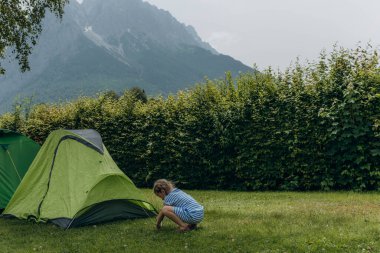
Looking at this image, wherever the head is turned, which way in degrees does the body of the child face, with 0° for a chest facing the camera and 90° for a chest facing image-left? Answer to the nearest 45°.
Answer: approximately 90°

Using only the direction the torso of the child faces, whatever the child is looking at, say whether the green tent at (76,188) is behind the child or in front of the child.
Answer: in front

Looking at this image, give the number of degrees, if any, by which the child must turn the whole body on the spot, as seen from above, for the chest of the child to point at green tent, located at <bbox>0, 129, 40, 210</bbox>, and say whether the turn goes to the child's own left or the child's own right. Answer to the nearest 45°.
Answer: approximately 45° to the child's own right

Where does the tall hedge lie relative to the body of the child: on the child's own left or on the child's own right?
on the child's own right

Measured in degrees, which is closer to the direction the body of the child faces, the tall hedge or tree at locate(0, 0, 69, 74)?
the tree

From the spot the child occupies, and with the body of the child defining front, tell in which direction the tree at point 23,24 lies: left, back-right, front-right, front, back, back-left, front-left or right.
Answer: front-right

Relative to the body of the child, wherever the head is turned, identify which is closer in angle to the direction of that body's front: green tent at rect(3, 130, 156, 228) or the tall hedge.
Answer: the green tent
